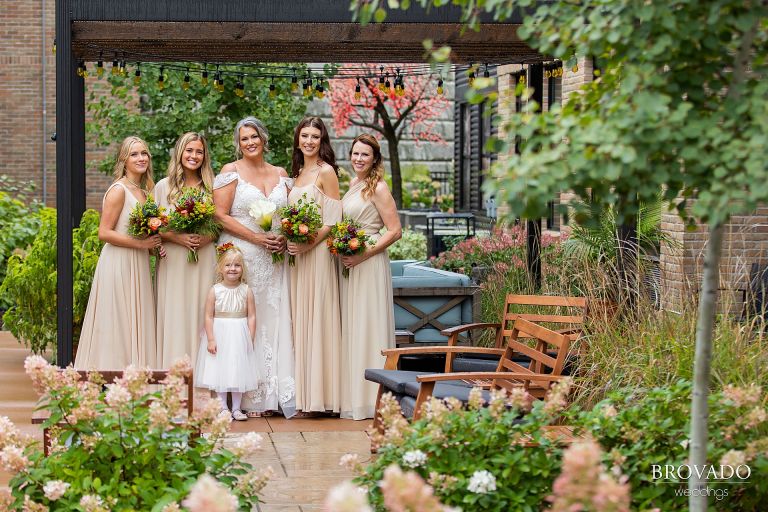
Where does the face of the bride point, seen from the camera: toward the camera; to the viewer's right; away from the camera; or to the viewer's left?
toward the camera

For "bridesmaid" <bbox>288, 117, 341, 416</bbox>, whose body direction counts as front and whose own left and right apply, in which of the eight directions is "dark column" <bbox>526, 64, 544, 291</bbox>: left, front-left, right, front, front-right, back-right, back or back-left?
back

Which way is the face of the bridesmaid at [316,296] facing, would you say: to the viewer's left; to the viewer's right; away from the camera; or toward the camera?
toward the camera

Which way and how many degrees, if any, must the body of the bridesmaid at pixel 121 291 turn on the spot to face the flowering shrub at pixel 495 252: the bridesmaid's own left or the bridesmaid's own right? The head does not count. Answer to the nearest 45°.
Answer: approximately 90° to the bridesmaid's own left

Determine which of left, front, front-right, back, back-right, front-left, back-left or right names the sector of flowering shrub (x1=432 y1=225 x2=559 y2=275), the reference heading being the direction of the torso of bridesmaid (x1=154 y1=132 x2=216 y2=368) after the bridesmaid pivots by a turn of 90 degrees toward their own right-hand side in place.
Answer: back

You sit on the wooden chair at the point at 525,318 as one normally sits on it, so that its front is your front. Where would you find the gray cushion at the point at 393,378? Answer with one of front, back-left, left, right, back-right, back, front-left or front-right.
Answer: front

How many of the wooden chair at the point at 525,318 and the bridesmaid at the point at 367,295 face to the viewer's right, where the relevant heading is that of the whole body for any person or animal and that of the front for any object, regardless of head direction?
0

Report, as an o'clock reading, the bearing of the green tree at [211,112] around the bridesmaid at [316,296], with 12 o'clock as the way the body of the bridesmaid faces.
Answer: The green tree is roughly at 4 o'clock from the bridesmaid.

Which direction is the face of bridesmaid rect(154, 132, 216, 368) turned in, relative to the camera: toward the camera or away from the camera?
toward the camera

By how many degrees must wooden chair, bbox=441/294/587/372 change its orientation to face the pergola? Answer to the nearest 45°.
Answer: approximately 45° to its right

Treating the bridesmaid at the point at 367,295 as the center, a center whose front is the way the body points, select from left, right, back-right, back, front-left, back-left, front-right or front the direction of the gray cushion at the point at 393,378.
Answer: front-left

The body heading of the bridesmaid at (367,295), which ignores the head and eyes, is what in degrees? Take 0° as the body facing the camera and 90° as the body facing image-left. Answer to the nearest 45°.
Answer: approximately 45°

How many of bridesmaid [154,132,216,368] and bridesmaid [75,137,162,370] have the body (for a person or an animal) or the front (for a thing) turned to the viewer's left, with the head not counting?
0

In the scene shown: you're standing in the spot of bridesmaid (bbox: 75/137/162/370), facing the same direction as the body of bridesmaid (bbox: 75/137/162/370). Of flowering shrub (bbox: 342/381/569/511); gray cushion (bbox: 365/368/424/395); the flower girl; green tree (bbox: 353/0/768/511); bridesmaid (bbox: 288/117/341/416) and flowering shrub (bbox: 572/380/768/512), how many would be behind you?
0

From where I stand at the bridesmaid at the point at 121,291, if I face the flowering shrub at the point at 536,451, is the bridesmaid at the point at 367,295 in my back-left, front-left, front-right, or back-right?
front-left

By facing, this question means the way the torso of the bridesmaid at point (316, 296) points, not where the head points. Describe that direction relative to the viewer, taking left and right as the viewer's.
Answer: facing the viewer and to the left of the viewer

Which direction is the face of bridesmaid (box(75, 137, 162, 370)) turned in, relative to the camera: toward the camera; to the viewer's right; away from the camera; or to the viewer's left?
toward the camera

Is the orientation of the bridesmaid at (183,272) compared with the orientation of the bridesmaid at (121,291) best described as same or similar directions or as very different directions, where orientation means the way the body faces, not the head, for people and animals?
same or similar directions

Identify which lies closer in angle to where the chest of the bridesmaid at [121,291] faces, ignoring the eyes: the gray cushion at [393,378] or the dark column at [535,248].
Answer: the gray cushion

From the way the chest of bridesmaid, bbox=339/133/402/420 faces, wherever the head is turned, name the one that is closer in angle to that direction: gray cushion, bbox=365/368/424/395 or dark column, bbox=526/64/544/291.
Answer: the gray cushion

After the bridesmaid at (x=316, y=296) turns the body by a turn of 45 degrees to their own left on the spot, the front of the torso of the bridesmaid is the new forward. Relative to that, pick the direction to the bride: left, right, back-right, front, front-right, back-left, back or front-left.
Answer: right
